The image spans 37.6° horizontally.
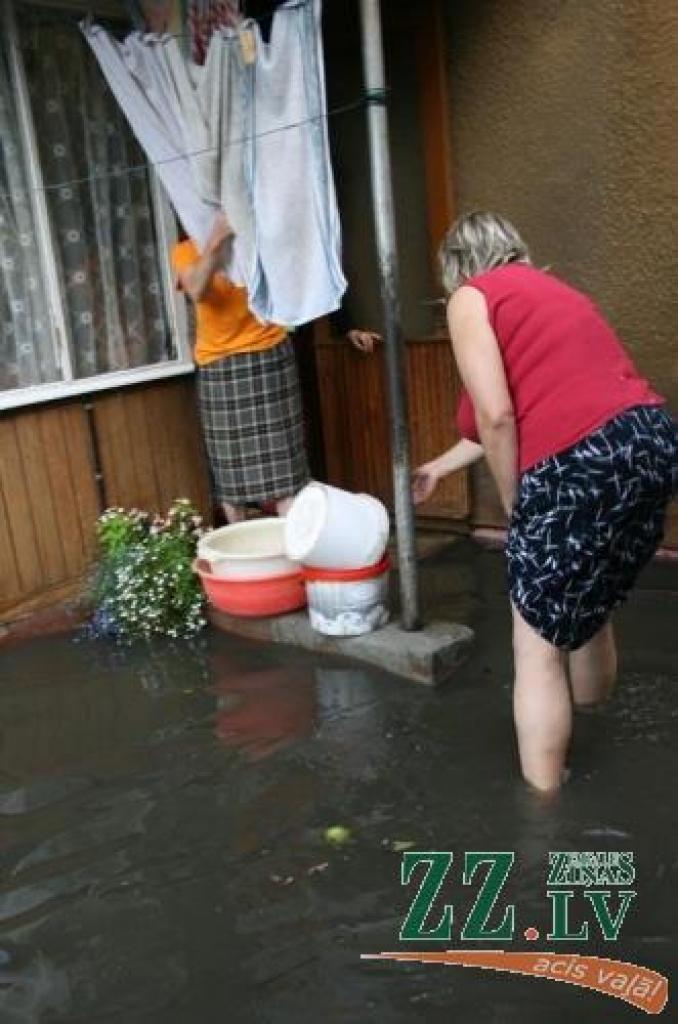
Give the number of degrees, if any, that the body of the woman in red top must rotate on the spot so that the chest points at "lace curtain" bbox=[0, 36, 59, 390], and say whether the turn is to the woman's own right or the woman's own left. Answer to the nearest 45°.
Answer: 0° — they already face it

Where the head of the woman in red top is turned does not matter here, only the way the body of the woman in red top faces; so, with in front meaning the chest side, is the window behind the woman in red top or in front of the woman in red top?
in front

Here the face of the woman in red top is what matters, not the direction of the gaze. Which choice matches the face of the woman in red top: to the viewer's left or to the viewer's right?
to the viewer's left

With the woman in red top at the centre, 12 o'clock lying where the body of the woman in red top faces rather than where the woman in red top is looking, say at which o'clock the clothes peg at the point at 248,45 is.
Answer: The clothes peg is roughly at 12 o'clock from the woman in red top.

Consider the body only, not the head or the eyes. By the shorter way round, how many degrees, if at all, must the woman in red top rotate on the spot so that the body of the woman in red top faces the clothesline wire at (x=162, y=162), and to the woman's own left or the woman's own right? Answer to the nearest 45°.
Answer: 0° — they already face it

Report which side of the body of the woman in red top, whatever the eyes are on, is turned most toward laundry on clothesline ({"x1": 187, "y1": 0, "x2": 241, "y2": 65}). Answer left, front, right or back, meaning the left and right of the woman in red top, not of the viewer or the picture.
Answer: front

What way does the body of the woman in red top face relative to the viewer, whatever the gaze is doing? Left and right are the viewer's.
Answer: facing away from the viewer and to the left of the viewer

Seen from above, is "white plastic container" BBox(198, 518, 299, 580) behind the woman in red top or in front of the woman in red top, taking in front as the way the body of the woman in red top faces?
in front
